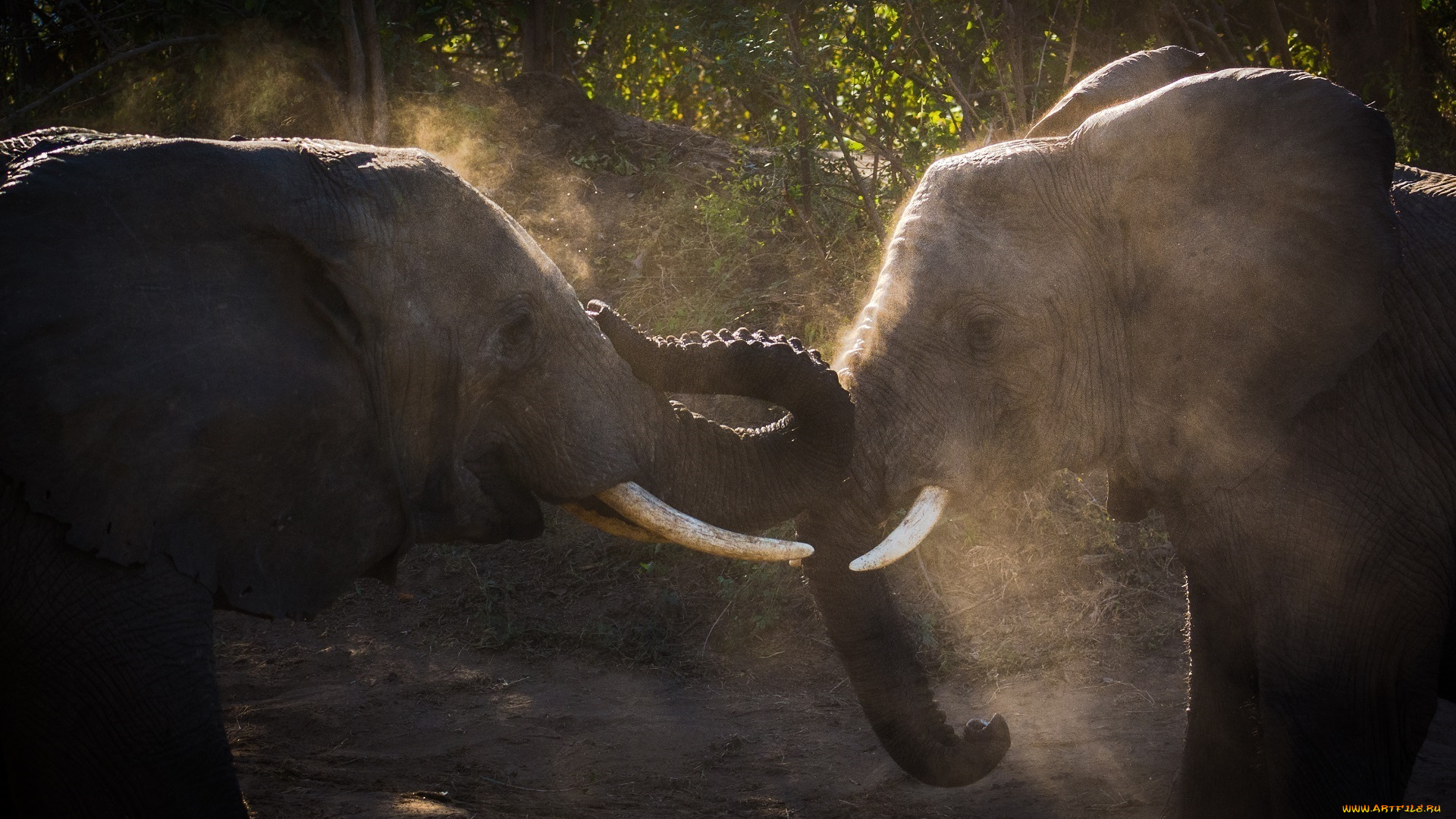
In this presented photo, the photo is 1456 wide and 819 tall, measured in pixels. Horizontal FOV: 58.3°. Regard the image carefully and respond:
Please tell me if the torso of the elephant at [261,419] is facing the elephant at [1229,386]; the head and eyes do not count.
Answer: yes

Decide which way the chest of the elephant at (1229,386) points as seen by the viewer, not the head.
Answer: to the viewer's left

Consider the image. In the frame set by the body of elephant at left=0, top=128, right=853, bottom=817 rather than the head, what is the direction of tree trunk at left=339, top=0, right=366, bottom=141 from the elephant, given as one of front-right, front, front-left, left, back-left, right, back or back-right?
left

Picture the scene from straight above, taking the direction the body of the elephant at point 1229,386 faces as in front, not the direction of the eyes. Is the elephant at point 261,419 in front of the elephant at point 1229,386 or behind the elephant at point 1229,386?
in front

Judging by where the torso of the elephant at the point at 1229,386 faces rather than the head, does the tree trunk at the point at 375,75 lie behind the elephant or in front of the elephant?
in front

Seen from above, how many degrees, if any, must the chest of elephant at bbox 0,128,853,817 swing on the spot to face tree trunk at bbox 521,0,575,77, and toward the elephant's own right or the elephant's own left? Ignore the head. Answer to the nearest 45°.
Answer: approximately 90° to the elephant's own left

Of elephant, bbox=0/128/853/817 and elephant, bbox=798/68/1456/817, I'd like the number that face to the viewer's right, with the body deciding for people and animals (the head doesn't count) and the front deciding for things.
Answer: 1

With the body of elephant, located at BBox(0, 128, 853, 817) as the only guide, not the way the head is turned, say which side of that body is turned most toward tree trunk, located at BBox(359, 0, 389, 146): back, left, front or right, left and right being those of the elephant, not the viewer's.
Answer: left

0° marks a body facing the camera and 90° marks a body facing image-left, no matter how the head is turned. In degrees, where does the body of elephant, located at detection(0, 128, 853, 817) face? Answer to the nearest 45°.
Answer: approximately 270°

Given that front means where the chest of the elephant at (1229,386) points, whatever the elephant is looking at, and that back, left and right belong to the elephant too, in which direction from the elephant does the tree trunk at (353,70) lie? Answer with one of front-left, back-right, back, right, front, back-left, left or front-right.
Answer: front-right
